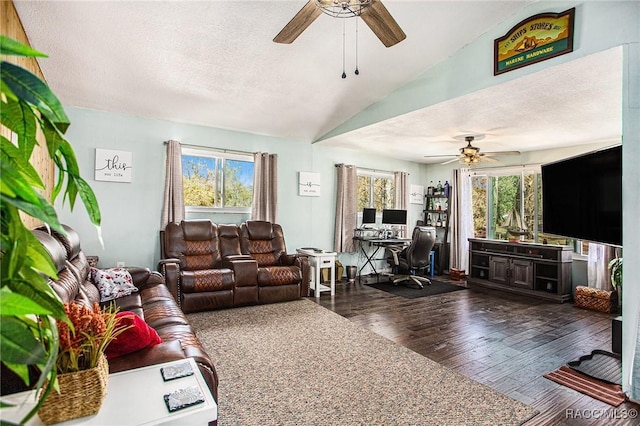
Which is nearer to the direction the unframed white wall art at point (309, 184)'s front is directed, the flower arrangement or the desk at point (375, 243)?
the flower arrangement

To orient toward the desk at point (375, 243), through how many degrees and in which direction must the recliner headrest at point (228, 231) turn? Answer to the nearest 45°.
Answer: approximately 90° to its left

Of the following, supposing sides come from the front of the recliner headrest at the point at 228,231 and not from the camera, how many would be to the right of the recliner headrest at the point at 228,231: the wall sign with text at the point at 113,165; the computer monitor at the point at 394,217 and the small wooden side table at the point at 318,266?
1

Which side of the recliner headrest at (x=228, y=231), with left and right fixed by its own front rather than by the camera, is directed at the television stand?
left

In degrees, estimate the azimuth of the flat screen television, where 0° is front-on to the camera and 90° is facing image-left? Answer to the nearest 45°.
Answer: approximately 45°

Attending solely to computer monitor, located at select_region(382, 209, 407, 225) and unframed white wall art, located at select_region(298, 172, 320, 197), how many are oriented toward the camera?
2

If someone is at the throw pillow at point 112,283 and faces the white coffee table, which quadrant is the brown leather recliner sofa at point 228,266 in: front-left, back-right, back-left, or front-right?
back-left

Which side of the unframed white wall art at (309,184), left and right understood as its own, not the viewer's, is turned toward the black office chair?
left

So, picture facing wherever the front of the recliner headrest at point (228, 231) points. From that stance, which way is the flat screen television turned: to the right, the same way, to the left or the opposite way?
to the right

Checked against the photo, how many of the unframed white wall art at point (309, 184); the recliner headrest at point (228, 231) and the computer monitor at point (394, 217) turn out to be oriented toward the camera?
3

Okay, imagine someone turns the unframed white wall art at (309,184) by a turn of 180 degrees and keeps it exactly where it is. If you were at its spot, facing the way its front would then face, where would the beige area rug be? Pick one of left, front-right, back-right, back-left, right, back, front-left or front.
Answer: back

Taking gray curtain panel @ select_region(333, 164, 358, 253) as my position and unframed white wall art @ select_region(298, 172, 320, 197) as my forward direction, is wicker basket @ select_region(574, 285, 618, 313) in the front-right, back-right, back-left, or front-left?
back-left

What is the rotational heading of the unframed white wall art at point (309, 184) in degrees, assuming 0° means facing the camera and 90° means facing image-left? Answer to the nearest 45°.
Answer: approximately 0°

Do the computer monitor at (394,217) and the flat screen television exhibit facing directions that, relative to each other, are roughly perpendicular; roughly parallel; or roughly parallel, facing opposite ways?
roughly perpendicular

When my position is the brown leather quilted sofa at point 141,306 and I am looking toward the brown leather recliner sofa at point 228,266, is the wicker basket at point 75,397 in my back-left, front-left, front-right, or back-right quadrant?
back-right

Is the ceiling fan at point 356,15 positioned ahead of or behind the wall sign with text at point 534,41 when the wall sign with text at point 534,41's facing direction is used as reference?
ahead
